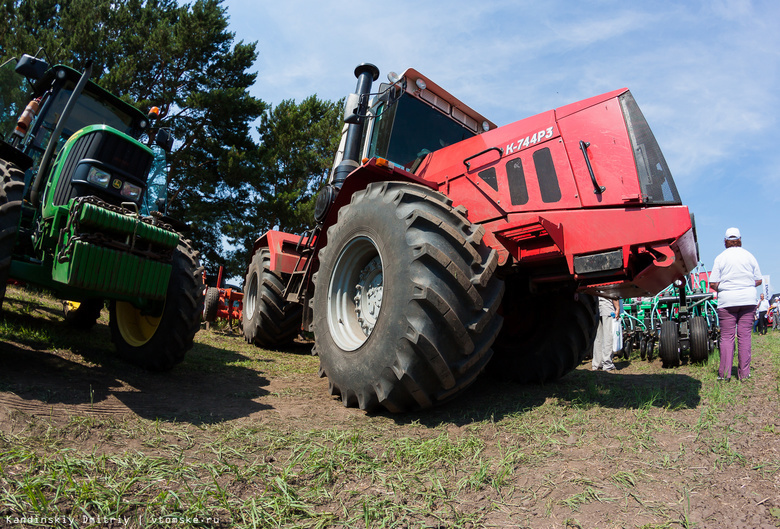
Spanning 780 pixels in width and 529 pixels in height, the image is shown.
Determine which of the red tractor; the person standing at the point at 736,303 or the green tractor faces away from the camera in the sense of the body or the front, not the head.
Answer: the person standing

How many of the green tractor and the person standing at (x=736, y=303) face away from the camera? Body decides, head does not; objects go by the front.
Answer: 1

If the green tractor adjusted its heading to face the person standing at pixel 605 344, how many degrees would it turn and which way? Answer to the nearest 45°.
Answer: approximately 45° to its left

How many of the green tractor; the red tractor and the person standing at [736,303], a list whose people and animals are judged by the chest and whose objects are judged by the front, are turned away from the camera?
1

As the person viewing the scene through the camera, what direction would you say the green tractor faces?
facing the viewer and to the right of the viewer

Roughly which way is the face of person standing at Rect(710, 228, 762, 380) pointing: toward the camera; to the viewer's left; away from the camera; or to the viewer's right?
away from the camera

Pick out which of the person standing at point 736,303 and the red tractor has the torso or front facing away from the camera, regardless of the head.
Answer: the person standing

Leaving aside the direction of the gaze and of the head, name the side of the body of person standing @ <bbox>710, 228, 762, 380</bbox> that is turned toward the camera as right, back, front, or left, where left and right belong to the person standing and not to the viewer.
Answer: back

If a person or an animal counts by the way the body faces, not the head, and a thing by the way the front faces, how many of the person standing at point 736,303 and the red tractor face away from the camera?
1
